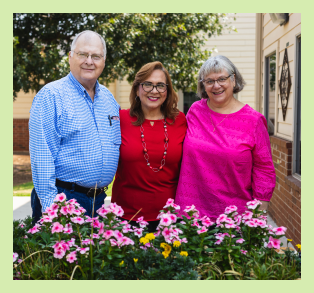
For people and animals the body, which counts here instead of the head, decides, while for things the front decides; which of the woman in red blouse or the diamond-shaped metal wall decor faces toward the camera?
the woman in red blouse

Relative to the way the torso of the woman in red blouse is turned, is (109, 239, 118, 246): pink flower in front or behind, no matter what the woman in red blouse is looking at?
in front

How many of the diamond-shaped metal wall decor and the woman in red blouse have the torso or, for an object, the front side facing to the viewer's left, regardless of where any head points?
1

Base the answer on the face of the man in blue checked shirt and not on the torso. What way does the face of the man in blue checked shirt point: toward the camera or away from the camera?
toward the camera

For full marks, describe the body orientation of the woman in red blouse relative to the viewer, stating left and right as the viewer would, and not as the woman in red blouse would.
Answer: facing the viewer

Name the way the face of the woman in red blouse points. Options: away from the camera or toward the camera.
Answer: toward the camera

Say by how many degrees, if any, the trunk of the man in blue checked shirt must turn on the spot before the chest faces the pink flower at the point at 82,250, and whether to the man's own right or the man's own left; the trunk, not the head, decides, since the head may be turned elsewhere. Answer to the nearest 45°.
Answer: approximately 45° to the man's own right

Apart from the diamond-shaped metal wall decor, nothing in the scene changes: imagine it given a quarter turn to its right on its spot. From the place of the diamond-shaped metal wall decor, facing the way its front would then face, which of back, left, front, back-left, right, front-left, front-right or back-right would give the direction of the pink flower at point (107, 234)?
back

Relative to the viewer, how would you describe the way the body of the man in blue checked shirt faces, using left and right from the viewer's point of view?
facing the viewer and to the right of the viewer

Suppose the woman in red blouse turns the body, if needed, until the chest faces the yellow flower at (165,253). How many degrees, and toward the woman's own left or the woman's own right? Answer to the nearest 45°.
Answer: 0° — they already face it

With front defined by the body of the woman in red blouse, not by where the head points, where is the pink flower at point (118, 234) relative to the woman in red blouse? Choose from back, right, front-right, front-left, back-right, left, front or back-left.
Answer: front

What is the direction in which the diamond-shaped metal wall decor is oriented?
to the viewer's left

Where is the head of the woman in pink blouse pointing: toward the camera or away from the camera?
toward the camera
